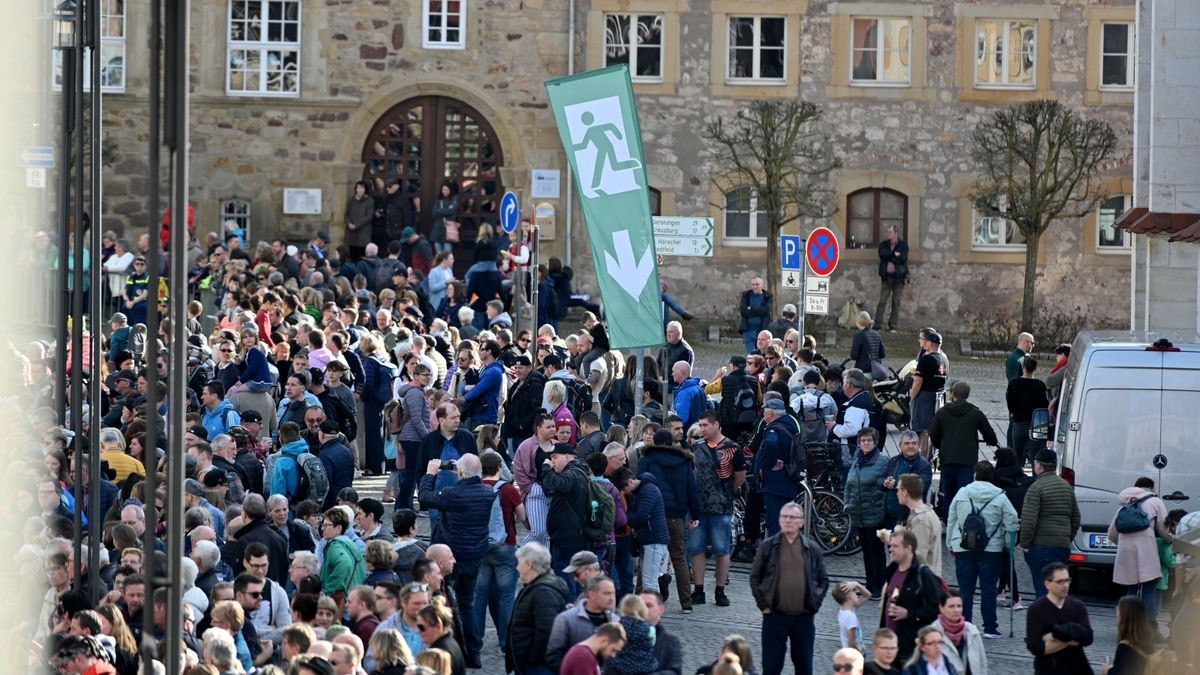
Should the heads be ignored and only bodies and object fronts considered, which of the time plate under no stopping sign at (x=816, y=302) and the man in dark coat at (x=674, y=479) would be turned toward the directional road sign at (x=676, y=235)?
the man in dark coat

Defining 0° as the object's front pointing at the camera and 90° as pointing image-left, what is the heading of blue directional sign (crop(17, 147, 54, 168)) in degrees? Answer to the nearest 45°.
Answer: approximately 0°

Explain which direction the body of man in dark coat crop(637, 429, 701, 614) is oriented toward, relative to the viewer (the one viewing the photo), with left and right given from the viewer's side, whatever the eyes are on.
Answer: facing away from the viewer

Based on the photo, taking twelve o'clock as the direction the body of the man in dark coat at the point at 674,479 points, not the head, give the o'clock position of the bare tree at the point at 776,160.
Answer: The bare tree is roughly at 12 o'clock from the man in dark coat.
